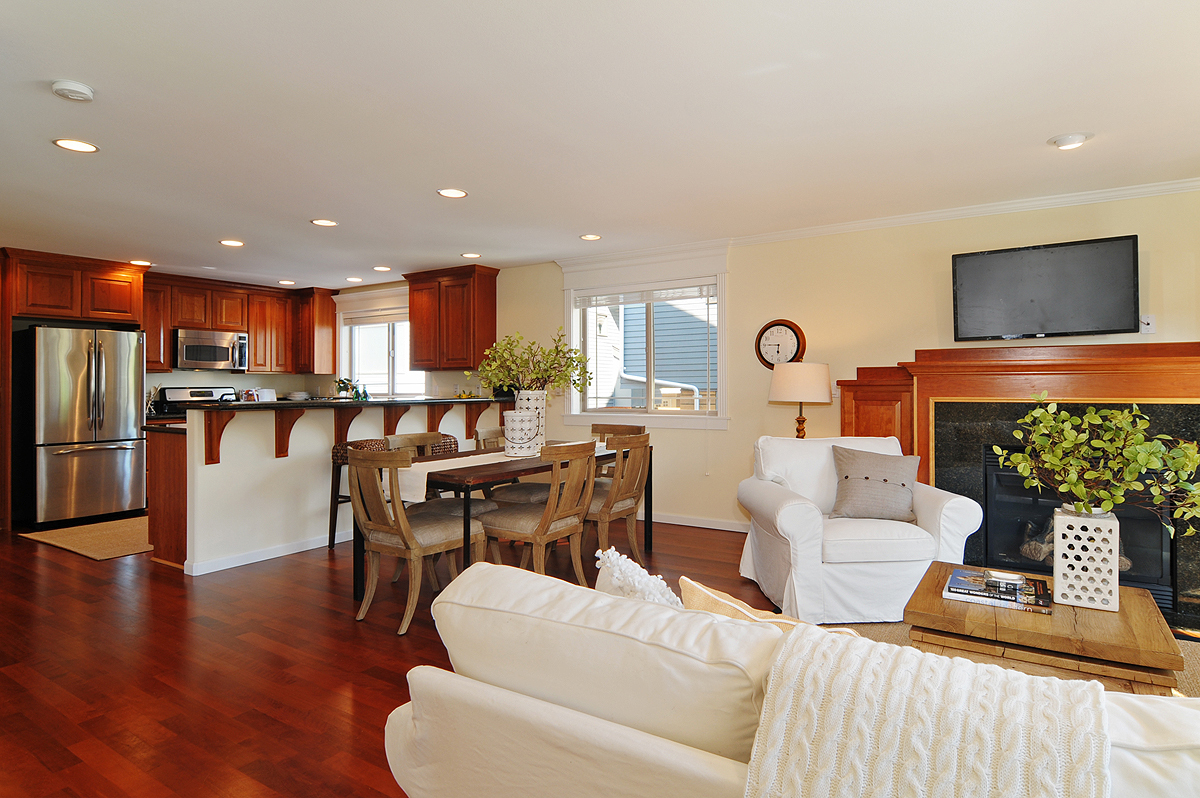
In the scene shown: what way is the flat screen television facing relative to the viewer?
toward the camera

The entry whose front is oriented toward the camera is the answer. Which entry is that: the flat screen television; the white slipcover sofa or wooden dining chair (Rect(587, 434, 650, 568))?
the flat screen television

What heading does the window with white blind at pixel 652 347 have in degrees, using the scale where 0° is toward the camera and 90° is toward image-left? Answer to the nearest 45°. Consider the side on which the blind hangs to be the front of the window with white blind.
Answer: approximately 45°

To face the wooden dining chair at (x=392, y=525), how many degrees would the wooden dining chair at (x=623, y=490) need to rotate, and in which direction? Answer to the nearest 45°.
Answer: approximately 90° to its left

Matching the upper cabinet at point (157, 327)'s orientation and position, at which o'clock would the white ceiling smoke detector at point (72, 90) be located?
The white ceiling smoke detector is roughly at 12 o'clock from the upper cabinet.

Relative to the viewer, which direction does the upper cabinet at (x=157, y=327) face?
toward the camera

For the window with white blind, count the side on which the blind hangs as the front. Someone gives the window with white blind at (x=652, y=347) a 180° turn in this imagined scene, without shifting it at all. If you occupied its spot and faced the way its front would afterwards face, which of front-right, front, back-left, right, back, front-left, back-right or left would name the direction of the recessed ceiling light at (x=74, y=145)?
back

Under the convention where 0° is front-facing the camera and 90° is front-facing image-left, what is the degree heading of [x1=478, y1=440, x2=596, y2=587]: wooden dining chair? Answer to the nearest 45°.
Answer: approximately 135°

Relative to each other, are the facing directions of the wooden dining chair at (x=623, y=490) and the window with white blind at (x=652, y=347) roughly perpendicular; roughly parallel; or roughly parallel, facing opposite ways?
roughly perpendicular

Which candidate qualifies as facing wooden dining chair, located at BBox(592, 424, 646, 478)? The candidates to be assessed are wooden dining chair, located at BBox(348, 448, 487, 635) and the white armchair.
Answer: wooden dining chair, located at BBox(348, 448, 487, 635)

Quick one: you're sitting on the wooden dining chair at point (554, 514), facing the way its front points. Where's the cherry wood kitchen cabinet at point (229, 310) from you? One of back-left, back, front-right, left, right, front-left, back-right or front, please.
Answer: front

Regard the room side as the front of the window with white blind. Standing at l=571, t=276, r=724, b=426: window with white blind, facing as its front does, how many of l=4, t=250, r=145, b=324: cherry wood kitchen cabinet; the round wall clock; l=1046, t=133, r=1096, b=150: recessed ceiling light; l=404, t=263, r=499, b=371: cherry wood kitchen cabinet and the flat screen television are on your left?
3

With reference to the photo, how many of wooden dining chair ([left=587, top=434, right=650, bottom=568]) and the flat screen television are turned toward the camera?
1

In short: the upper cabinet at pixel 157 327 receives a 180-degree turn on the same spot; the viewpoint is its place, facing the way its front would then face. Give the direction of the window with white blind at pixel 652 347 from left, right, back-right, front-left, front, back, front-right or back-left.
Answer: back-right

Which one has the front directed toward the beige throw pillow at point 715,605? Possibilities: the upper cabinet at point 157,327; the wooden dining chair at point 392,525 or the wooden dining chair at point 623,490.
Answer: the upper cabinet

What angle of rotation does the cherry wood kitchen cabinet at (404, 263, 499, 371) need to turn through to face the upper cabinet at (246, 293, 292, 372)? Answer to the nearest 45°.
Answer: approximately 90° to its right

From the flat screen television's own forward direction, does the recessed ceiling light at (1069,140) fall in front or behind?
in front

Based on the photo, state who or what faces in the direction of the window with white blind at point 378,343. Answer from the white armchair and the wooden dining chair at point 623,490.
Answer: the wooden dining chair

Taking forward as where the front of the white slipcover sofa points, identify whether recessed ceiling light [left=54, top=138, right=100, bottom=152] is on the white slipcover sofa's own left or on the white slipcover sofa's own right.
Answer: on the white slipcover sofa's own left
